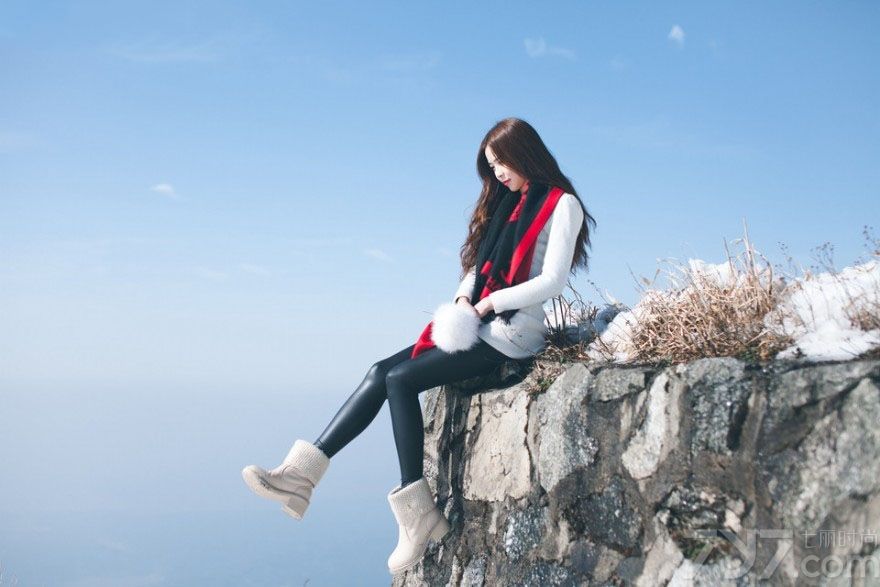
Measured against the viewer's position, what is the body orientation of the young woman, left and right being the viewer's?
facing the viewer and to the left of the viewer
